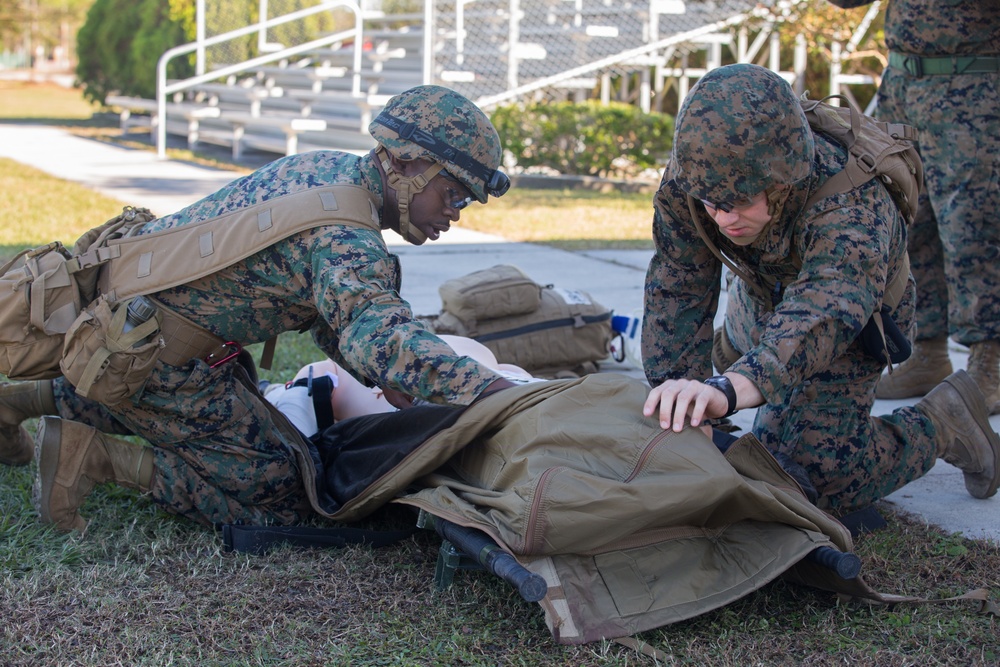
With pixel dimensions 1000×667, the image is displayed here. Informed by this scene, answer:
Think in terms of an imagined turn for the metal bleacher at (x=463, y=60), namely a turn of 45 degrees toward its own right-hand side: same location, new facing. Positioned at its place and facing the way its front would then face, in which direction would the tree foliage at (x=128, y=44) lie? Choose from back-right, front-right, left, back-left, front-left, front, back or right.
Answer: front-right

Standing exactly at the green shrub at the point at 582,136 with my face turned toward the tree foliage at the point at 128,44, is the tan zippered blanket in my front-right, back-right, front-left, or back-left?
back-left

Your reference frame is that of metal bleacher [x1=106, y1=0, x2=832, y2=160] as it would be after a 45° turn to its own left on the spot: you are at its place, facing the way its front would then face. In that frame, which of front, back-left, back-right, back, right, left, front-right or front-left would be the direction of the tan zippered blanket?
front

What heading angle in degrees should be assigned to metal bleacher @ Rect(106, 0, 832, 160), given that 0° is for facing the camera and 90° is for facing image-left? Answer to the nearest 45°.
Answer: approximately 45°
